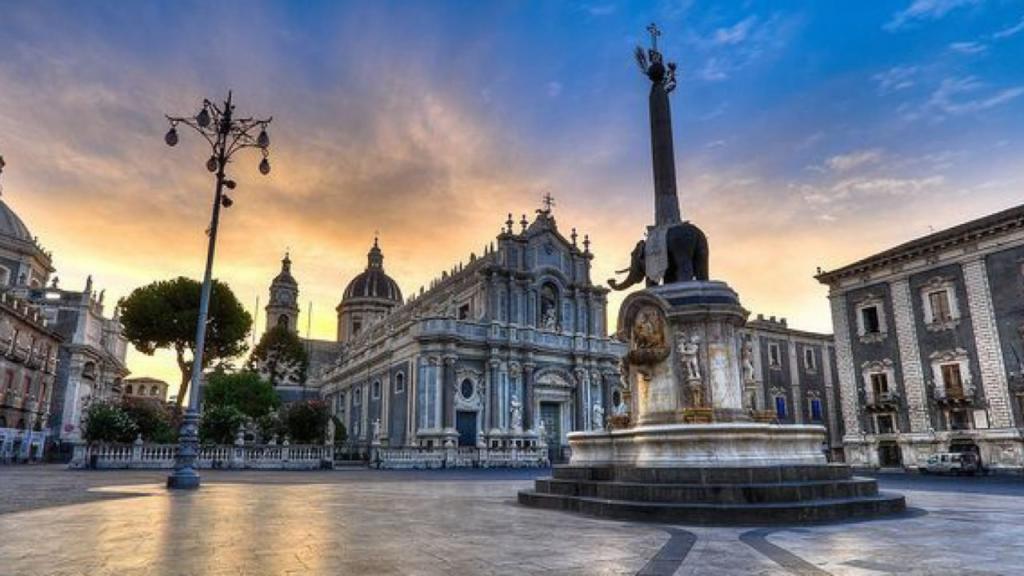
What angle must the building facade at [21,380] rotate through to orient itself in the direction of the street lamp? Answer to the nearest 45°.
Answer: approximately 45° to its right

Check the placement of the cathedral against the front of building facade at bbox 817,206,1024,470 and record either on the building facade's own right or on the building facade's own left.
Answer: on the building facade's own right

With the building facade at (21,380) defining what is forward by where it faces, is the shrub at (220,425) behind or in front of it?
in front

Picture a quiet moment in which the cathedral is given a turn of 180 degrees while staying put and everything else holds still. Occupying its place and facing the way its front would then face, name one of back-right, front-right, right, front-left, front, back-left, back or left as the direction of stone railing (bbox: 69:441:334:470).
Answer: left

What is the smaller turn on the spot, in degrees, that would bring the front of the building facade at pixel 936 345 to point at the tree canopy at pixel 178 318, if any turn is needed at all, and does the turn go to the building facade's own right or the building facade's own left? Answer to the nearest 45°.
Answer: approximately 45° to the building facade's own right

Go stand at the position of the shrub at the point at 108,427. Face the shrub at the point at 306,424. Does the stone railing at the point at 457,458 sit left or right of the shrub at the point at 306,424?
right

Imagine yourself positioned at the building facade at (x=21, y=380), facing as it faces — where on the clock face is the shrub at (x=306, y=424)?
The shrub is roughly at 12 o'clock from the building facade.

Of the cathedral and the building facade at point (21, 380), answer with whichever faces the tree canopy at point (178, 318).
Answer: the building facade

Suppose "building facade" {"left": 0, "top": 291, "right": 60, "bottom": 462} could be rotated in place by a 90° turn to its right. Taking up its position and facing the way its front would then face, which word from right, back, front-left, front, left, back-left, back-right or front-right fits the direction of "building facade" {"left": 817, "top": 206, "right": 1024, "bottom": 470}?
left

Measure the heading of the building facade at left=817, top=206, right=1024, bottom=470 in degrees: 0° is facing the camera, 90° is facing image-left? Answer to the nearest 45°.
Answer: approximately 45°
